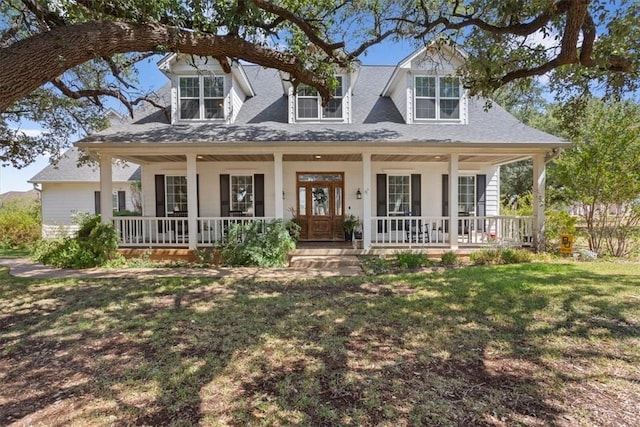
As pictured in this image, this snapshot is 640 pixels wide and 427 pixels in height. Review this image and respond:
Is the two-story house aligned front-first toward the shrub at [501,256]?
no

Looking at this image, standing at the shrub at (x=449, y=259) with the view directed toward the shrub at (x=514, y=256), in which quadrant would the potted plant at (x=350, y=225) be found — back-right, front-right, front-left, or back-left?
back-left

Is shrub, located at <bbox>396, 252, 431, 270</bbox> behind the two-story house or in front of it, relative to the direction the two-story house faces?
in front

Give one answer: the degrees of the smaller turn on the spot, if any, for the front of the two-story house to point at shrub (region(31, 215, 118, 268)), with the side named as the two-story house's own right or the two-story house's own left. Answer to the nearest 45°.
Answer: approximately 90° to the two-story house's own right

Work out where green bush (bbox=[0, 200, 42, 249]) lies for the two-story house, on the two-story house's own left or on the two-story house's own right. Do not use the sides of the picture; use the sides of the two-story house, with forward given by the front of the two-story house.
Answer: on the two-story house's own right

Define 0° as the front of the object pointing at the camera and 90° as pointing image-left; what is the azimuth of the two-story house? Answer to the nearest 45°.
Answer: approximately 0°

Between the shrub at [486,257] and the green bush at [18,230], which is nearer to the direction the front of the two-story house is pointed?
the shrub

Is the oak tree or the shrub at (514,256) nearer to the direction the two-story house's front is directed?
the oak tree

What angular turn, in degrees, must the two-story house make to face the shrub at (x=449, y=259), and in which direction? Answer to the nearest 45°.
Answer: approximately 45° to its left

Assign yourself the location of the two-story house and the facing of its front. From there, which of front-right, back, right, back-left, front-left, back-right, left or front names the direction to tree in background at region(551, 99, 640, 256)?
left

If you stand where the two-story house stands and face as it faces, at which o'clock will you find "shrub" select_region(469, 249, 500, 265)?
The shrub is roughly at 10 o'clock from the two-story house.
